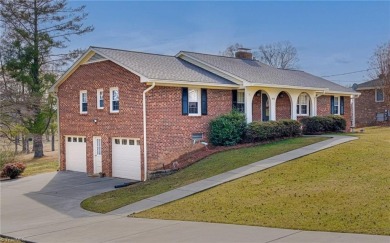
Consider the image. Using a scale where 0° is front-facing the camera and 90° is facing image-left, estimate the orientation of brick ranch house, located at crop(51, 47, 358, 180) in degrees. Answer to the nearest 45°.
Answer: approximately 315°

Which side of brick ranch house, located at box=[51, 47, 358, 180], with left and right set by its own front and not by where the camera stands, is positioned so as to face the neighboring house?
left

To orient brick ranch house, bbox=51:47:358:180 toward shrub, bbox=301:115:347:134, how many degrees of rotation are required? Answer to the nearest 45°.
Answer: approximately 45° to its left

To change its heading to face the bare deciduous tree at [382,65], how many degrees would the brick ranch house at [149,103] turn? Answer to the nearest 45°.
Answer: approximately 90° to its left
